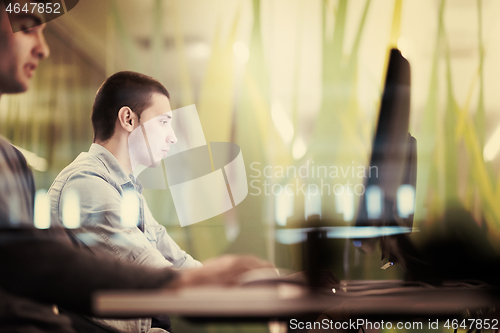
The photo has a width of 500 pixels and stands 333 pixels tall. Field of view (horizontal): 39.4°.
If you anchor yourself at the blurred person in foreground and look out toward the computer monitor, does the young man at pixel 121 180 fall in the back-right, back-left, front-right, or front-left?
front-left

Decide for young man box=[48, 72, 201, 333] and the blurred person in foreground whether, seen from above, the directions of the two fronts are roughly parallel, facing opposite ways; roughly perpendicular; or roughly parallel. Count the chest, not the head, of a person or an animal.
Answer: roughly parallel

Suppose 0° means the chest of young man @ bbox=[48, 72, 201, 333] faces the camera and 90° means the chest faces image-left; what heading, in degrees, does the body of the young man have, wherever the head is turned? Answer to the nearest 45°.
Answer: approximately 270°

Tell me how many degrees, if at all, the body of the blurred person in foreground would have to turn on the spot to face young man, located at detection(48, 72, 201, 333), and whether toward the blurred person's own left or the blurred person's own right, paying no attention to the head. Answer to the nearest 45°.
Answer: approximately 90° to the blurred person's own left

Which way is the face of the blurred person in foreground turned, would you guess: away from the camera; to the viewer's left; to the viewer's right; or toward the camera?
to the viewer's right

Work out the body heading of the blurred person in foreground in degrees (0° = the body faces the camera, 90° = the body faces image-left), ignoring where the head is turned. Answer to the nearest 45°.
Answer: approximately 270°

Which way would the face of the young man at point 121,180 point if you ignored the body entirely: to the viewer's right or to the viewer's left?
to the viewer's right

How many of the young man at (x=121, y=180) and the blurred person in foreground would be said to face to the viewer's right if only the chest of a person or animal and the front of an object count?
2

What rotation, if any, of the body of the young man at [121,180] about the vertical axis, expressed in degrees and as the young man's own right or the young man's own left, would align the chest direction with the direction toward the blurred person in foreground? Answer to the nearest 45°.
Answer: approximately 90° to the young man's own right

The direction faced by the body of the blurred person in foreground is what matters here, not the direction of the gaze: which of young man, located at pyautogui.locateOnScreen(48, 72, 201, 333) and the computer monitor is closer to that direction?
the computer monitor
